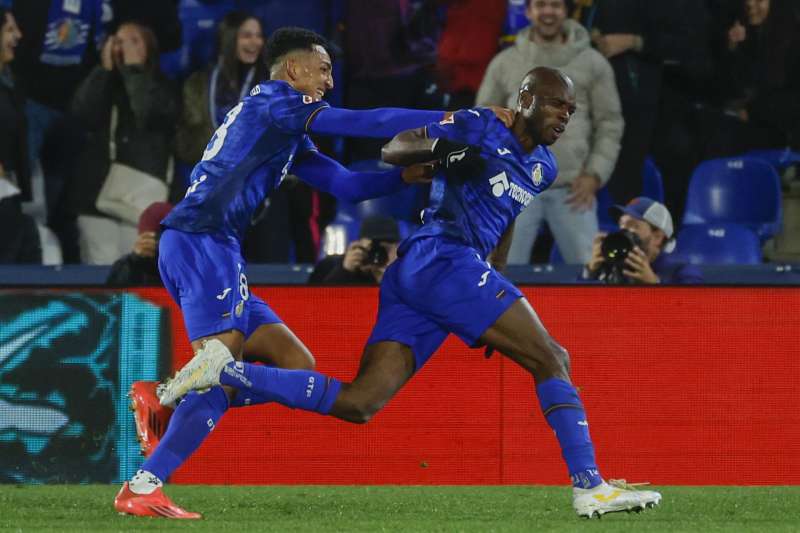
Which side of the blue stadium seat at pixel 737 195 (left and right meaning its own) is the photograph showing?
front

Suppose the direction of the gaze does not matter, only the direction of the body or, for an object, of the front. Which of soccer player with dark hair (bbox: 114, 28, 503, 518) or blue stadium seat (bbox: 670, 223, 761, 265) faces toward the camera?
the blue stadium seat

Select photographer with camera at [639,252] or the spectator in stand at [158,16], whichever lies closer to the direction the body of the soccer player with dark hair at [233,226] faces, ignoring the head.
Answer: the photographer with camera

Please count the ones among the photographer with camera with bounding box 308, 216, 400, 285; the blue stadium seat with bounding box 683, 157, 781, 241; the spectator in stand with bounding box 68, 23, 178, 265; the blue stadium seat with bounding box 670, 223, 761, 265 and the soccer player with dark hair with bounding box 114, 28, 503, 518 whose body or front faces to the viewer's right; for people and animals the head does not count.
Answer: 1

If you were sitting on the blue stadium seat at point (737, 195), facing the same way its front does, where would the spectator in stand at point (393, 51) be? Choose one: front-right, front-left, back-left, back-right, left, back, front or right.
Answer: right

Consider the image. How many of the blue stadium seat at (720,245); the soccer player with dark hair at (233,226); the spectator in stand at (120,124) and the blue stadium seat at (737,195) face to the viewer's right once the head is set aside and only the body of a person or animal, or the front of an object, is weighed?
1

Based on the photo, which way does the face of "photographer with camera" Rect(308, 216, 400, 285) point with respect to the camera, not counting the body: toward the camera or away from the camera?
toward the camera

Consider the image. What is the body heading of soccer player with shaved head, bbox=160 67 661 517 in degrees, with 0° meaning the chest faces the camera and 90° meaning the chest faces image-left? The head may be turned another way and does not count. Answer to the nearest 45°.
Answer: approximately 315°

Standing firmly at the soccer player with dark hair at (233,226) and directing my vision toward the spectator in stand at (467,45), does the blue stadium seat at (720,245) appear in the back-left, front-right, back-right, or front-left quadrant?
front-right

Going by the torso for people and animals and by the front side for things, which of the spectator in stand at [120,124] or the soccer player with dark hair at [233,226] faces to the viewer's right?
the soccer player with dark hair

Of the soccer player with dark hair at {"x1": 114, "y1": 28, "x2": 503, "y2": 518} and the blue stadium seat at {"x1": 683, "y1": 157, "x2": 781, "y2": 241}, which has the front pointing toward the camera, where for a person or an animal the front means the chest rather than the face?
the blue stadium seat

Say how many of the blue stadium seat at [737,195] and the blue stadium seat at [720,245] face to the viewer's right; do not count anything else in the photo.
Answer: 0

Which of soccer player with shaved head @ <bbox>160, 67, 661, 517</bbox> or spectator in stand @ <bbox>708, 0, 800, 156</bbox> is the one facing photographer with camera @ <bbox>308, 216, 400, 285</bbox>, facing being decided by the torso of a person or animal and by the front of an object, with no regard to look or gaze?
the spectator in stand

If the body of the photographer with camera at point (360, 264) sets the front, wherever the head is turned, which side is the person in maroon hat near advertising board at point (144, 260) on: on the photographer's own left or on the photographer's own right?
on the photographer's own right

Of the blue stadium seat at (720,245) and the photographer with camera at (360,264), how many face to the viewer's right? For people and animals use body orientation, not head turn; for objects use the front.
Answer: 0

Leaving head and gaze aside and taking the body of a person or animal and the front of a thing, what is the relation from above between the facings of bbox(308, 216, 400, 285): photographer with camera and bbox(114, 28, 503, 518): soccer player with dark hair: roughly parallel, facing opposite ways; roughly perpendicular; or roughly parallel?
roughly perpendicular

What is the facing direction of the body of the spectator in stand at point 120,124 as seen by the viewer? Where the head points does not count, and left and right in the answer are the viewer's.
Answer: facing the viewer
